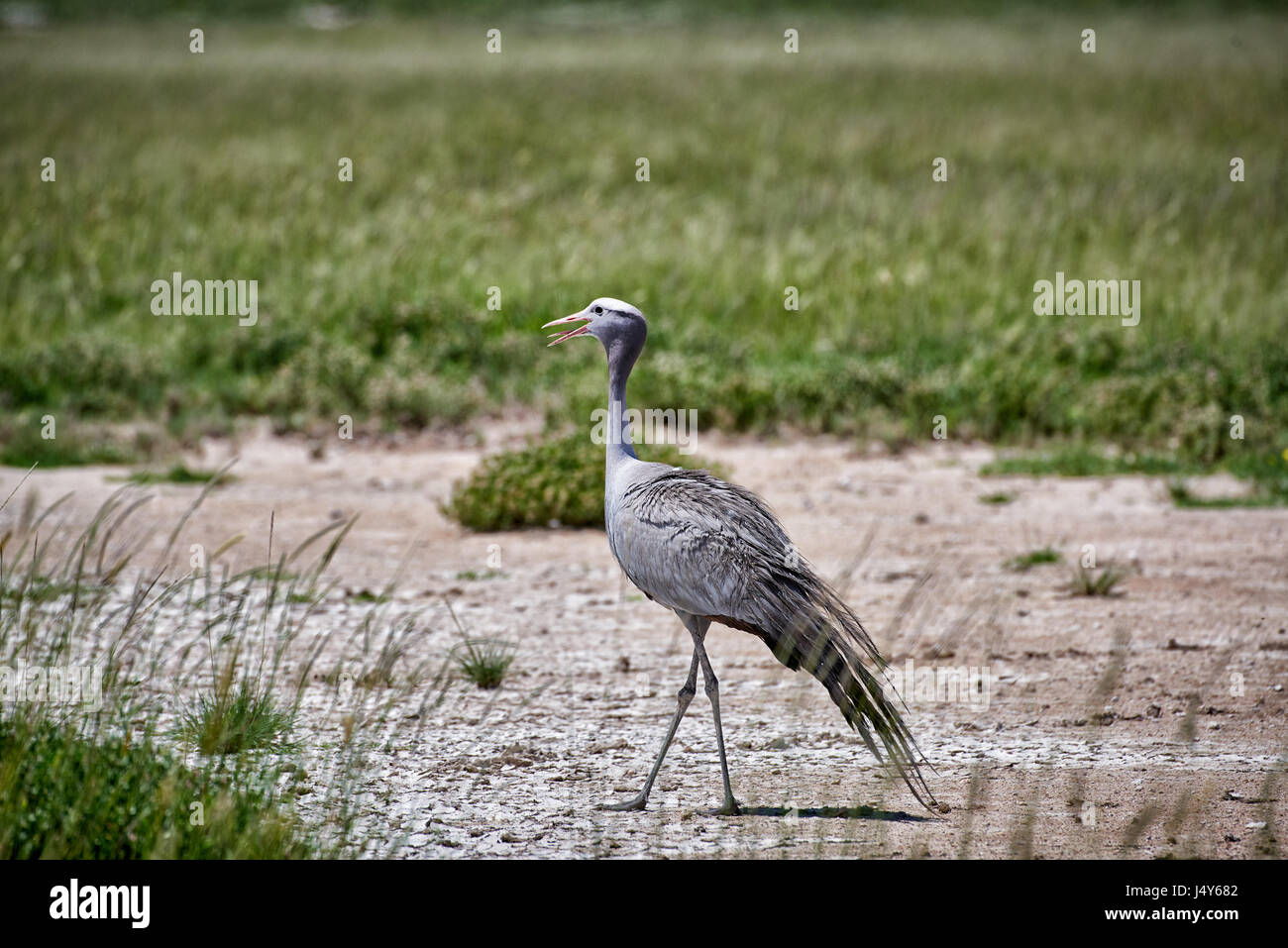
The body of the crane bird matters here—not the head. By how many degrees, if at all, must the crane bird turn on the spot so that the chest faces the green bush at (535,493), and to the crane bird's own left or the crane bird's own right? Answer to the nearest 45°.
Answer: approximately 90° to the crane bird's own right

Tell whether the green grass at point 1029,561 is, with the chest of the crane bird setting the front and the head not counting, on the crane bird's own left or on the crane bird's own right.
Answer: on the crane bird's own right

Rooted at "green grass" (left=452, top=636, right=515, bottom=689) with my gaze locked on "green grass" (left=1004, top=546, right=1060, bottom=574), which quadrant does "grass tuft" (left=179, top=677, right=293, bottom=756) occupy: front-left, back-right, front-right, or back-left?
back-right

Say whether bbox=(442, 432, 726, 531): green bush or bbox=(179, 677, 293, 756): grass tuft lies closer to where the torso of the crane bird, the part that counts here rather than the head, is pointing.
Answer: the grass tuft

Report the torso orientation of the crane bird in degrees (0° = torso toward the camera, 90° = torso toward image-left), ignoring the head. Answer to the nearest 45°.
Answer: approximately 90°

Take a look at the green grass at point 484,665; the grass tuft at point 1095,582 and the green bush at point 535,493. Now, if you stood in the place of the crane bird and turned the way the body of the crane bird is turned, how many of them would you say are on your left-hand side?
0

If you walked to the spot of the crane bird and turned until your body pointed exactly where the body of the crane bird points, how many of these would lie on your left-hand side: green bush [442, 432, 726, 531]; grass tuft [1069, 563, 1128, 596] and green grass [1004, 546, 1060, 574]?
0

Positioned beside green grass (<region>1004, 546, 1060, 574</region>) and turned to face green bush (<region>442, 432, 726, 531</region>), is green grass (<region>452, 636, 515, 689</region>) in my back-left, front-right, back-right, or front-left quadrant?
front-left

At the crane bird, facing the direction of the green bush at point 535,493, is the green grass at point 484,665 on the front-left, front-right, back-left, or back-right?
front-left

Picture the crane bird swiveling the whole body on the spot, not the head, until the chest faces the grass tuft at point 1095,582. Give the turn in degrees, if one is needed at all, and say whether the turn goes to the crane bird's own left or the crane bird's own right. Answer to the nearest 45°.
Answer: approximately 135° to the crane bird's own right

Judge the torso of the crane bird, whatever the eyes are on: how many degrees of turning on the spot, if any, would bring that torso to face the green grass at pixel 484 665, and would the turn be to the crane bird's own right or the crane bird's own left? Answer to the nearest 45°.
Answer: approximately 45° to the crane bird's own right

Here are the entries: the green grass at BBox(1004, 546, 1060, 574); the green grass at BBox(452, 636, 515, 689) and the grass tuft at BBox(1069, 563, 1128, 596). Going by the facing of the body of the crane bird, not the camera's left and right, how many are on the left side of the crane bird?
0
